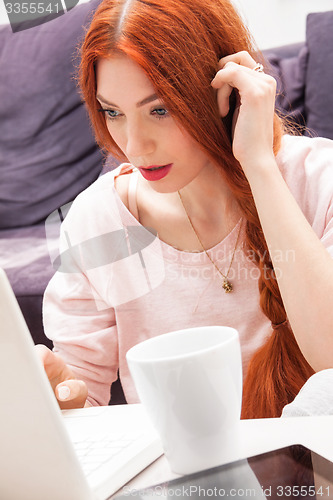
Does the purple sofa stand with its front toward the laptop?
yes

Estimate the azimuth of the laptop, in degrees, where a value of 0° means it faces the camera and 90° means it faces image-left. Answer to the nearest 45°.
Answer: approximately 225°

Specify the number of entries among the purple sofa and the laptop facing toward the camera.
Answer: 1

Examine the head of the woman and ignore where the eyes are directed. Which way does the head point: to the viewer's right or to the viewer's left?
to the viewer's left

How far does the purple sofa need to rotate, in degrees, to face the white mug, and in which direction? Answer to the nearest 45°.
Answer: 0° — it already faces it

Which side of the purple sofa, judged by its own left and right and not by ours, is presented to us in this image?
front
